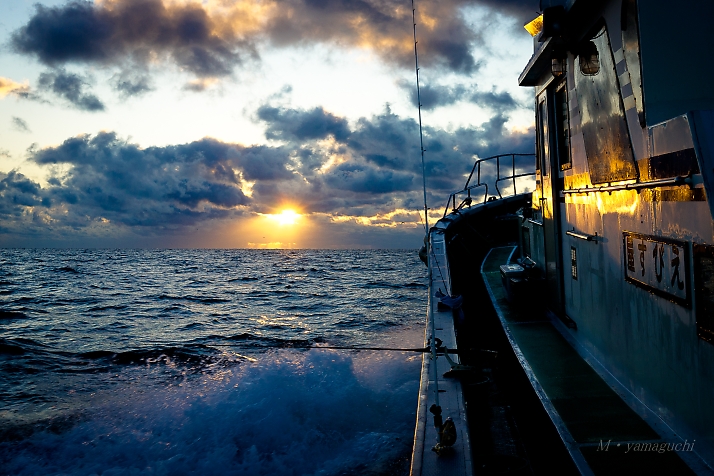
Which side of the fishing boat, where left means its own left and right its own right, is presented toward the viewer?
back
